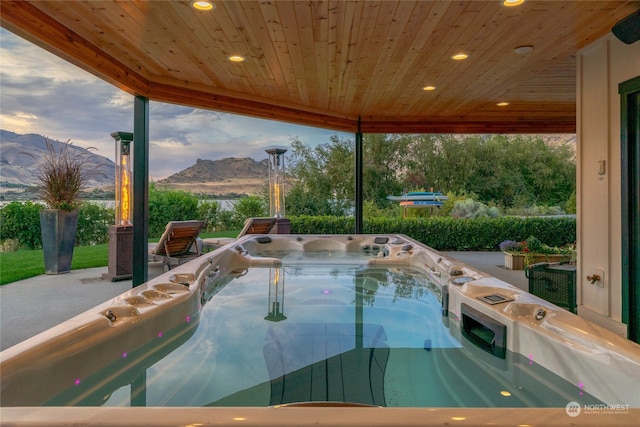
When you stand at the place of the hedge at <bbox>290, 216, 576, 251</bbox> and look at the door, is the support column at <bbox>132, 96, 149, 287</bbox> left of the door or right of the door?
right

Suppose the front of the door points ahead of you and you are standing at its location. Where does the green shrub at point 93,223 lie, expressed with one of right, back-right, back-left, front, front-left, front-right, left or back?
front

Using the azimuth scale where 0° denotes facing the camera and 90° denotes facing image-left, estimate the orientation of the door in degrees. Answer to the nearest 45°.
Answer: approximately 90°

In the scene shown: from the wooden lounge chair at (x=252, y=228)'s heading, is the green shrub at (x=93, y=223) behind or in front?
in front

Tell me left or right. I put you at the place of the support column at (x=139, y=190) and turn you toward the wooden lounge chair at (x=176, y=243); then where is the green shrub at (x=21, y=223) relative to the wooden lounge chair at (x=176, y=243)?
left
